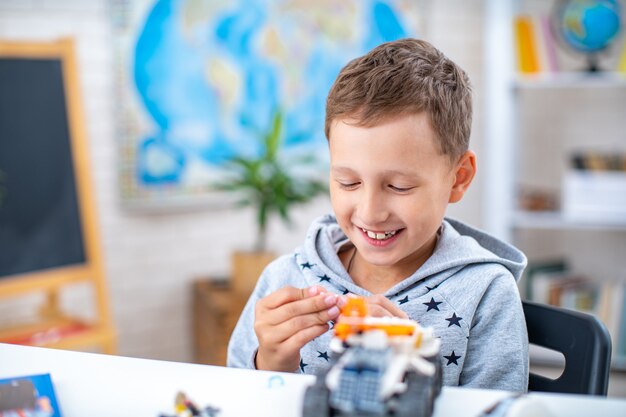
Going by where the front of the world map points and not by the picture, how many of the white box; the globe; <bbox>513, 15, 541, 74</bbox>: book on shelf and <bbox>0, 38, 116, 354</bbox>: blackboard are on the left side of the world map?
3

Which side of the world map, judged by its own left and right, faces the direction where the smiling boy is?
front

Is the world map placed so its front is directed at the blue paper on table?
yes

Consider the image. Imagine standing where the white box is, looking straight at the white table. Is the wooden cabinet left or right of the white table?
right

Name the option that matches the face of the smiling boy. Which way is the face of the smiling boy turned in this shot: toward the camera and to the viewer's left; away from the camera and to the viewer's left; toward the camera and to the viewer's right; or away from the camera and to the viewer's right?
toward the camera and to the viewer's left

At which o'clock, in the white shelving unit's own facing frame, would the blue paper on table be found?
The blue paper on table is roughly at 12 o'clock from the white shelving unit.

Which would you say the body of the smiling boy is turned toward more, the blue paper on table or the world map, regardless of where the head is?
the blue paper on table

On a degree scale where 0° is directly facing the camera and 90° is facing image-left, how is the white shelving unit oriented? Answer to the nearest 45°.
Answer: approximately 0°

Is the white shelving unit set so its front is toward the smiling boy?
yes

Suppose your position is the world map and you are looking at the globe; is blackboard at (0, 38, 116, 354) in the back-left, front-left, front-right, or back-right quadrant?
back-right

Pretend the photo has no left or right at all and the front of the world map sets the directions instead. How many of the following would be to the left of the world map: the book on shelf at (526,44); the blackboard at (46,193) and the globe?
2

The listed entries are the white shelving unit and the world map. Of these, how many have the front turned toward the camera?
2

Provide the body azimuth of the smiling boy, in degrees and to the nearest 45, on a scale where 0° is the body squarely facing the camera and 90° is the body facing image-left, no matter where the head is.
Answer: approximately 45°

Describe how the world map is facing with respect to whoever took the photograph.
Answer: facing the viewer

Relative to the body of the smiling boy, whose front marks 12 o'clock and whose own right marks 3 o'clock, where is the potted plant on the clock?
The potted plant is roughly at 4 o'clock from the smiling boy.
